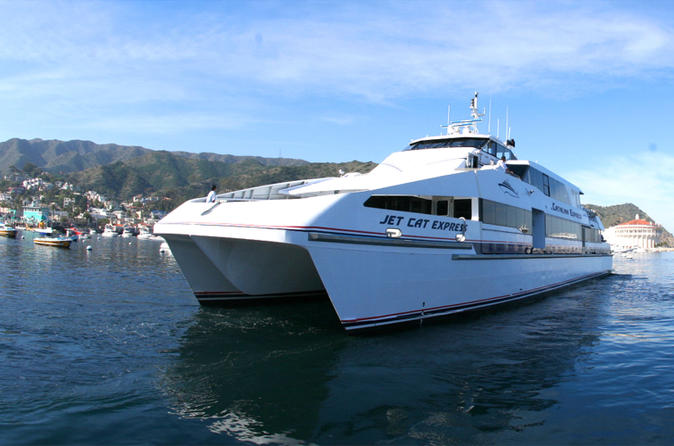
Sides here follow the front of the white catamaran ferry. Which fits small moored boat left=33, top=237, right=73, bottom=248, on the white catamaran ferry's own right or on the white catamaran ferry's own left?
on the white catamaran ferry's own right
